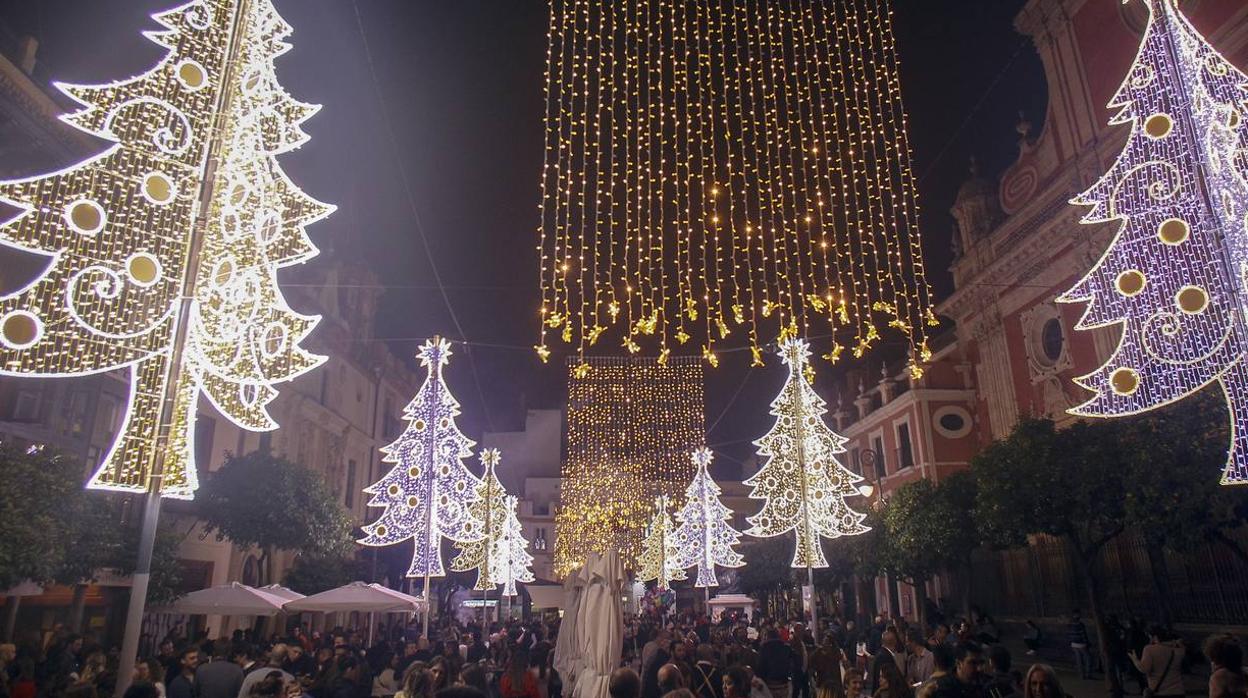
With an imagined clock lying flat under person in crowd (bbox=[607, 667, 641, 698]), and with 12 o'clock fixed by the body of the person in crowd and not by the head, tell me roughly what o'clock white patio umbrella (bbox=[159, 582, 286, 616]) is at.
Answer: The white patio umbrella is roughly at 11 o'clock from the person in crowd.

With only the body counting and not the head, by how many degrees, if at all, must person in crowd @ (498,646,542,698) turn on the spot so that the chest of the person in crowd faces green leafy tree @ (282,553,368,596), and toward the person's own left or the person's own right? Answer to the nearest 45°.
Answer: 0° — they already face it

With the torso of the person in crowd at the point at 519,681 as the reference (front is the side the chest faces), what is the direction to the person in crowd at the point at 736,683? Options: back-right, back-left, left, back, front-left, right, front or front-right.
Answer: back-right

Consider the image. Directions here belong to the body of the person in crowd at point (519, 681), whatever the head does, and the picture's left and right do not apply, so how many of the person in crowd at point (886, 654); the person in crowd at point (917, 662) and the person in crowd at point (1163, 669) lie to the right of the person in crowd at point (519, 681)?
3

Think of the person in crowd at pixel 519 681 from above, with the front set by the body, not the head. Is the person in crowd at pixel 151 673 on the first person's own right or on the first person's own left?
on the first person's own left

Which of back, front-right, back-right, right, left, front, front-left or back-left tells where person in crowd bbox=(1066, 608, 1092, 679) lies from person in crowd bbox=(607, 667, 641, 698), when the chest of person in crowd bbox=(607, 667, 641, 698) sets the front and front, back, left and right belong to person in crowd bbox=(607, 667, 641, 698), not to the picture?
front-right

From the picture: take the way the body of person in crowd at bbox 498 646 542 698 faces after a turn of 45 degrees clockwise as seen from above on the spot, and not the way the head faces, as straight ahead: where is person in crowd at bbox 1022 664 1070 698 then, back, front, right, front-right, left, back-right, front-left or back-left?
right

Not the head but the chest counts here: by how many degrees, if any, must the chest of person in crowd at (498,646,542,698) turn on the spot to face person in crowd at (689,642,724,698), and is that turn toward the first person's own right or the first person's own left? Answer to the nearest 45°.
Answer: approximately 90° to the first person's own right

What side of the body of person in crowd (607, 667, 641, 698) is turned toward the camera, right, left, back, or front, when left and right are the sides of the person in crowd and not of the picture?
back

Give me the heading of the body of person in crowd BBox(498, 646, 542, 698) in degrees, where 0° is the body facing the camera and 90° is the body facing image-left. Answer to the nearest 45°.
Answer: approximately 180°
